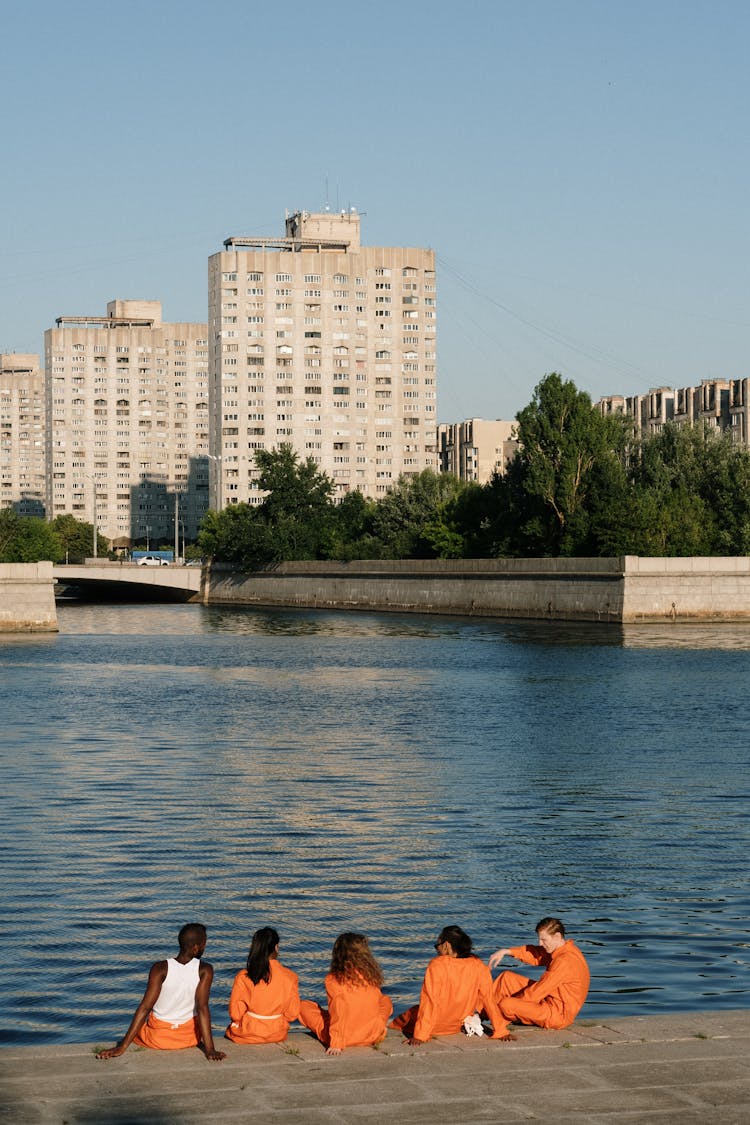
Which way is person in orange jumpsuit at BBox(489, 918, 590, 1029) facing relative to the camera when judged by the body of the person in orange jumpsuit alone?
to the viewer's left

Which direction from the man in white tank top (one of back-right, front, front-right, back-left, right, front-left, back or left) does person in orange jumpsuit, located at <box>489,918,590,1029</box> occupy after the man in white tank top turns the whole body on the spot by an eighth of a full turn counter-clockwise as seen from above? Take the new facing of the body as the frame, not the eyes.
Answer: back-right

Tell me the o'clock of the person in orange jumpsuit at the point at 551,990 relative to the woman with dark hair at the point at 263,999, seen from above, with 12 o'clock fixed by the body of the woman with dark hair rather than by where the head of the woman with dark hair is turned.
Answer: The person in orange jumpsuit is roughly at 3 o'clock from the woman with dark hair.

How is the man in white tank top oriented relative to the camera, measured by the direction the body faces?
away from the camera

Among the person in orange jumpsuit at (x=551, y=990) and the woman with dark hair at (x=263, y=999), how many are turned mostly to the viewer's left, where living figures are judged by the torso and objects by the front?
1

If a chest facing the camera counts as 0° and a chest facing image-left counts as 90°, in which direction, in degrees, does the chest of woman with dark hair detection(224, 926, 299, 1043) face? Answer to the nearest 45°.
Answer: approximately 180°

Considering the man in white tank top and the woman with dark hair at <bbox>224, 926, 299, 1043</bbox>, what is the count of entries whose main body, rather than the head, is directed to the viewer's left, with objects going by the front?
0

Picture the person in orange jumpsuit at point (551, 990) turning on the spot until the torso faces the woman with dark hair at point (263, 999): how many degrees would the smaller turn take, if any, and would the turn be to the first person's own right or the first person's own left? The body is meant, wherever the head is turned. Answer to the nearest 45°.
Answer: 0° — they already face them

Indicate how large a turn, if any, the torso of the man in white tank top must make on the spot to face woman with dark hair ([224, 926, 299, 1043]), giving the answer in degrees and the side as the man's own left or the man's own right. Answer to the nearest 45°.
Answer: approximately 90° to the man's own right

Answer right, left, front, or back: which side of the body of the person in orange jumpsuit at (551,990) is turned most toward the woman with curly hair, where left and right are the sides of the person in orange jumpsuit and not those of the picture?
front

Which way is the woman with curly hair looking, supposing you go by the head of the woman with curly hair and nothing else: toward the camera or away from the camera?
away from the camera

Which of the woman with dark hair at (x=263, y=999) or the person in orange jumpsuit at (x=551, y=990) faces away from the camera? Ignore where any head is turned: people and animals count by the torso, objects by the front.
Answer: the woman with dark hair

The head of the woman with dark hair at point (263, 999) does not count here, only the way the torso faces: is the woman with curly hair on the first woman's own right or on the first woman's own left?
on the first woman's own right
